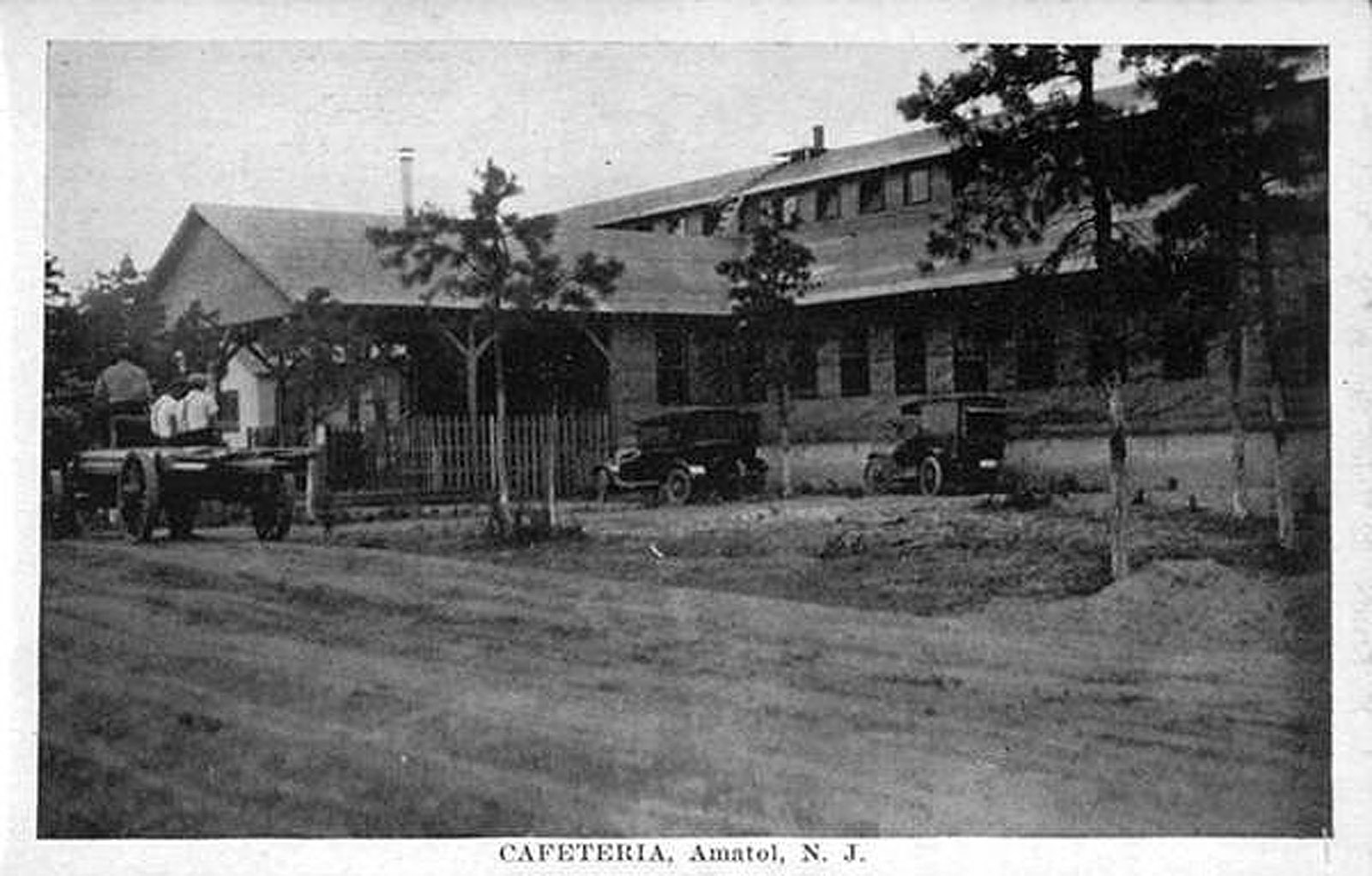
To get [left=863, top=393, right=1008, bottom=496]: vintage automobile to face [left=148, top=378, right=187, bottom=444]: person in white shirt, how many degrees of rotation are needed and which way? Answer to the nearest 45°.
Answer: approximately 45° to its left

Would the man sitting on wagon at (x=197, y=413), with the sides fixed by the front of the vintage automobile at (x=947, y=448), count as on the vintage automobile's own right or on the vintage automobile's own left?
on the vintage automobile's own left

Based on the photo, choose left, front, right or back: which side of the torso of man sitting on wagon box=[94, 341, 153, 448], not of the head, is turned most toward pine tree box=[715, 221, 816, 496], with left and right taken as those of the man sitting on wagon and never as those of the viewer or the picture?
right

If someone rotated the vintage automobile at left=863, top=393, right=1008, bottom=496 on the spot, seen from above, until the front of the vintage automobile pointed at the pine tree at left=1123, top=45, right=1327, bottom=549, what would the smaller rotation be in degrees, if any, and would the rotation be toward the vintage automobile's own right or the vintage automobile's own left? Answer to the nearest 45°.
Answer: approximately 180°

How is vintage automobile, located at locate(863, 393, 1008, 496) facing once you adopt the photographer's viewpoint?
facing away from the viewer and to the left of the viewer

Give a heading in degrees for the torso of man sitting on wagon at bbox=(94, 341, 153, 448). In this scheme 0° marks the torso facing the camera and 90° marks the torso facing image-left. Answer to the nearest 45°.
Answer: approximately 180°
